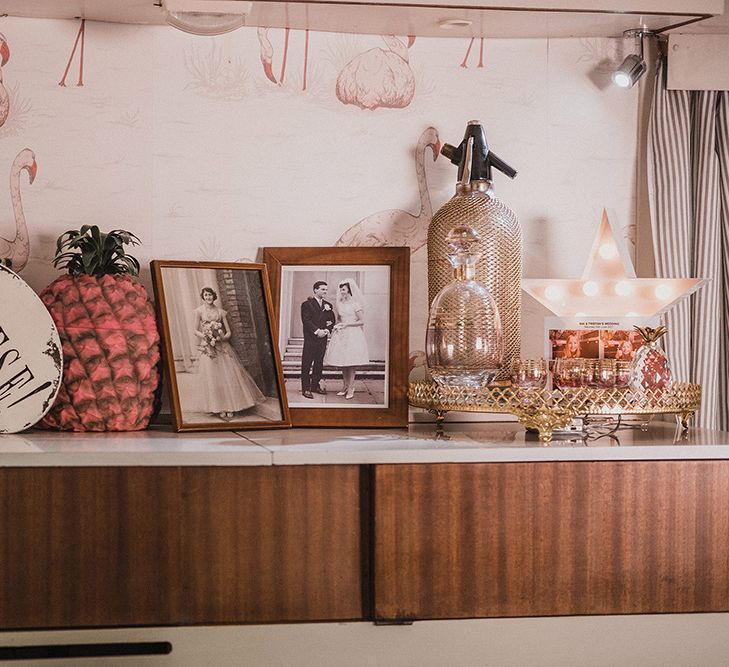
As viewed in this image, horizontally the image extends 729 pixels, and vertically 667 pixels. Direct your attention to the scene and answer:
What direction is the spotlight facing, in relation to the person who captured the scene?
facing the viewer and to the left of the viewer

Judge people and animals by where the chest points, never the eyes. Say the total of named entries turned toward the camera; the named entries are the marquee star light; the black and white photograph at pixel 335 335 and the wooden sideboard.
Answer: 3

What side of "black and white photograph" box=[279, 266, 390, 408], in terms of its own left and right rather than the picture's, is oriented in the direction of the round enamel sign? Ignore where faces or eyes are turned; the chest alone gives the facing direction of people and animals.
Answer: right

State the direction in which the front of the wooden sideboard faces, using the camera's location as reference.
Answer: facing the viewer

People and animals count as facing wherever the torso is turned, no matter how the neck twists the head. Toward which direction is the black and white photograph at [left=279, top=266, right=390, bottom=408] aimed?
toward the camera
